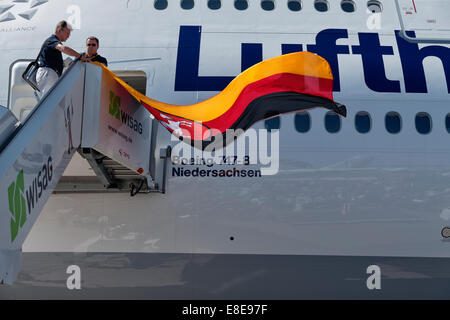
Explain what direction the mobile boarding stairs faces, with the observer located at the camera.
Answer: facing away from the viewer and to the right of the viewer

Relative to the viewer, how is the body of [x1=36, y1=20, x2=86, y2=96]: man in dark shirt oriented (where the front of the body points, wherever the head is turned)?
to the viewer's right

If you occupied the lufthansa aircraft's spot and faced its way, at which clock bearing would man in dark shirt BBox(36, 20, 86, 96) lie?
The man in dark shirt is roughly at 11 o'clock from the lufthansa aircraft.

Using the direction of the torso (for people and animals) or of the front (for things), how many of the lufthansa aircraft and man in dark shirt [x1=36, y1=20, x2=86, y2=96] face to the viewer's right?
1

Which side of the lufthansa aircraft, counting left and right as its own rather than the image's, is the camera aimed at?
left

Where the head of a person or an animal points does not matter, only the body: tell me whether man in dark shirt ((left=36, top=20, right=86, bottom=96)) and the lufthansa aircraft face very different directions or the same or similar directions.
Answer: very different directions

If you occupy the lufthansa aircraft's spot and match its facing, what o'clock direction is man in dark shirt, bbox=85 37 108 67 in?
The man in dark shirt is roughly at 11 o'clock from the lufthansa aircraft.
